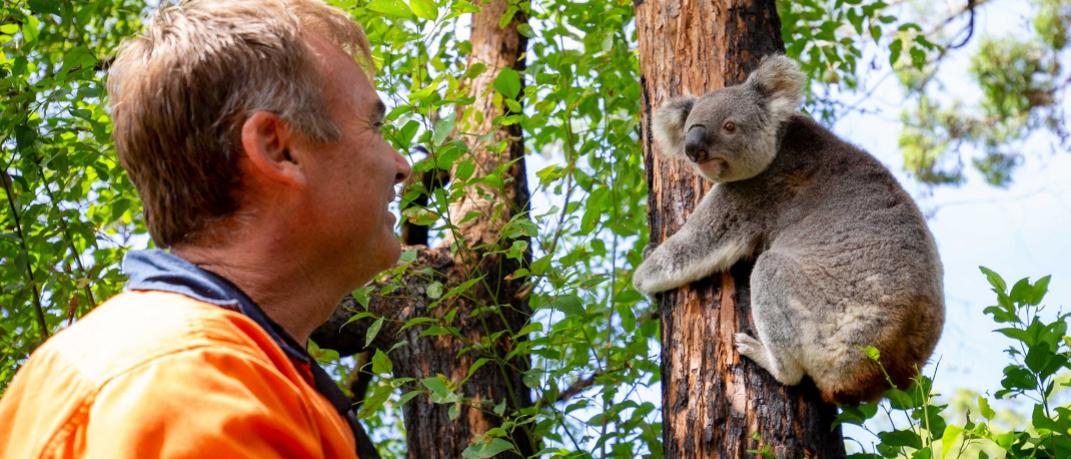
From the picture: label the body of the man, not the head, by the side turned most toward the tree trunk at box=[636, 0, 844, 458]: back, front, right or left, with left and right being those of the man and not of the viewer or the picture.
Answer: front

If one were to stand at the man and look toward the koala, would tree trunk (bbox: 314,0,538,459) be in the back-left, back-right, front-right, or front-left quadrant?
front-left

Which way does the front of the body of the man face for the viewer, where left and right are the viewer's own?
facing away from the viewer and to the right of the viewer

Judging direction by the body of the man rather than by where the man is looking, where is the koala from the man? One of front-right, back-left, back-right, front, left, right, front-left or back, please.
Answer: front

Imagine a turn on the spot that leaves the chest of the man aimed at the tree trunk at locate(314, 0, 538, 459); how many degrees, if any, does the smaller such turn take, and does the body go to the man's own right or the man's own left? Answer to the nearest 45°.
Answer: approximately 45° to the man's own left
